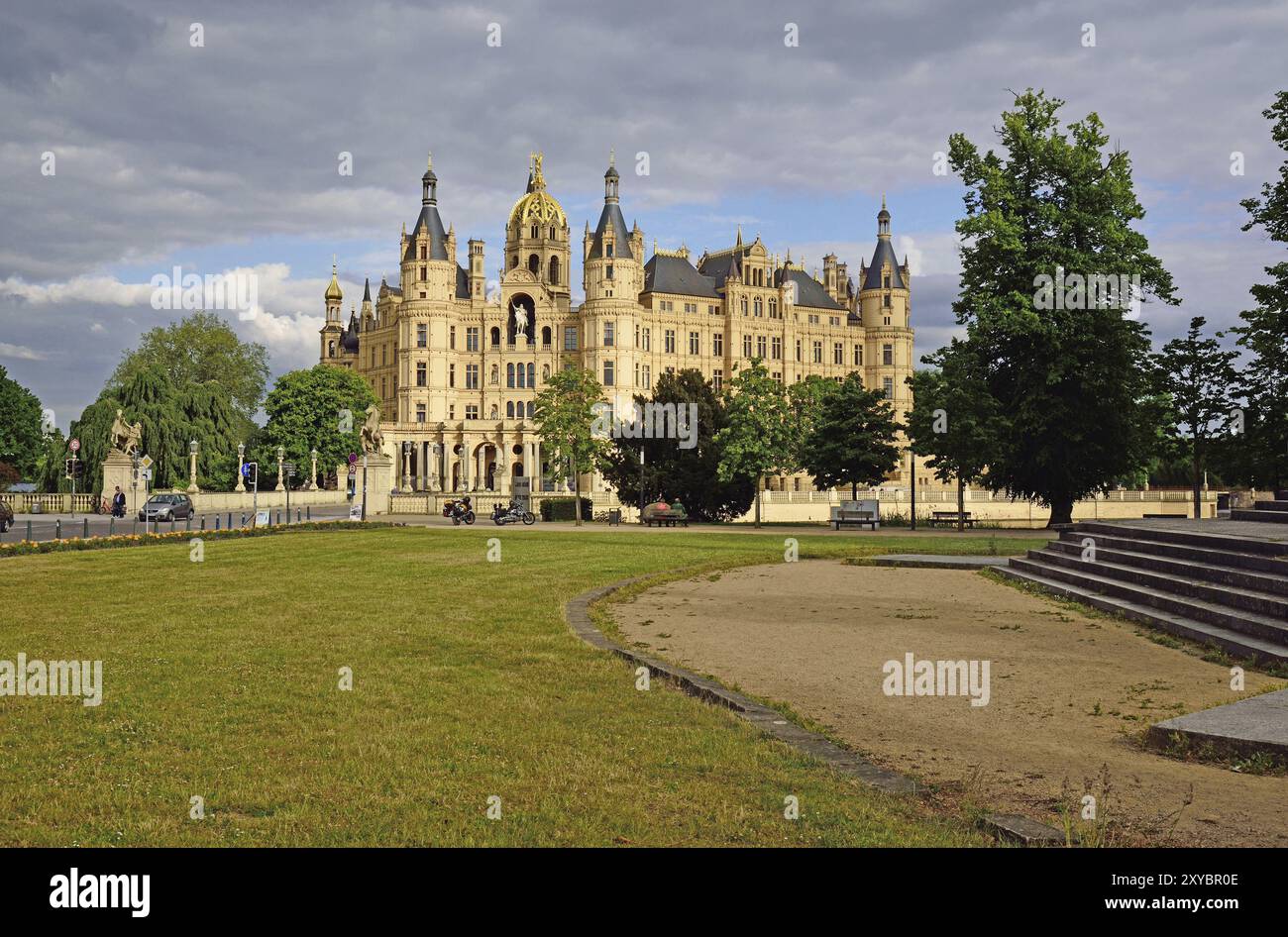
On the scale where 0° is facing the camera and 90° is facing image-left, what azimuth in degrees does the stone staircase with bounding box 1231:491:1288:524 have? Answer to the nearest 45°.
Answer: approximately 45°

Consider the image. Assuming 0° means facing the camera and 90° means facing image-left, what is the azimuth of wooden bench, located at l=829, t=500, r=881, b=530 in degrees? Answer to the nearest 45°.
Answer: approximately 0°

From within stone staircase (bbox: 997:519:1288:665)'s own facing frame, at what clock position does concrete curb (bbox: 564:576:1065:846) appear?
The concrete curb is roughly at 11 o'clock from the stone staircase.

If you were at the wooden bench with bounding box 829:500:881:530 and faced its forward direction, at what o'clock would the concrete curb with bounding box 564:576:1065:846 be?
The concrete curb is roughly at 12 o'clock from the wooden bench.

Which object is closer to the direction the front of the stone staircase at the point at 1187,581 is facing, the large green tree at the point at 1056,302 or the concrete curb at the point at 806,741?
the concrete curb

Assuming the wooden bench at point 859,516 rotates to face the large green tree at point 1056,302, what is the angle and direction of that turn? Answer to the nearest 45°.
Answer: approximately 45° to its left
